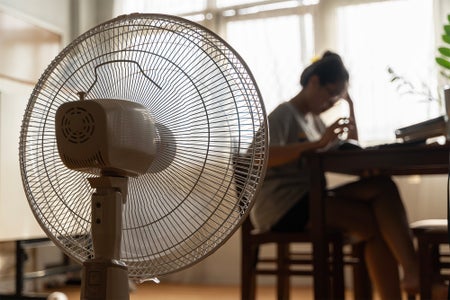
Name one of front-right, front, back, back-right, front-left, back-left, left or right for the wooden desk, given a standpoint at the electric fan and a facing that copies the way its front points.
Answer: front

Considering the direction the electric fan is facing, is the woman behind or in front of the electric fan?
in front

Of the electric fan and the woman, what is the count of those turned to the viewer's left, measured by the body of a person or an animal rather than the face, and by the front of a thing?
0

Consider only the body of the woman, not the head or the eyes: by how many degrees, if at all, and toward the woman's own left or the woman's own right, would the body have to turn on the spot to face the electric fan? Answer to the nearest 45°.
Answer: approximately 90° to the woman's own right

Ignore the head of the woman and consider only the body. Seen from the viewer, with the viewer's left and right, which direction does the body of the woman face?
facing to the right of the viewer

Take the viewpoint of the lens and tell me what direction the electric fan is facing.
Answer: facing away from the viewer and to the right of the viewer
